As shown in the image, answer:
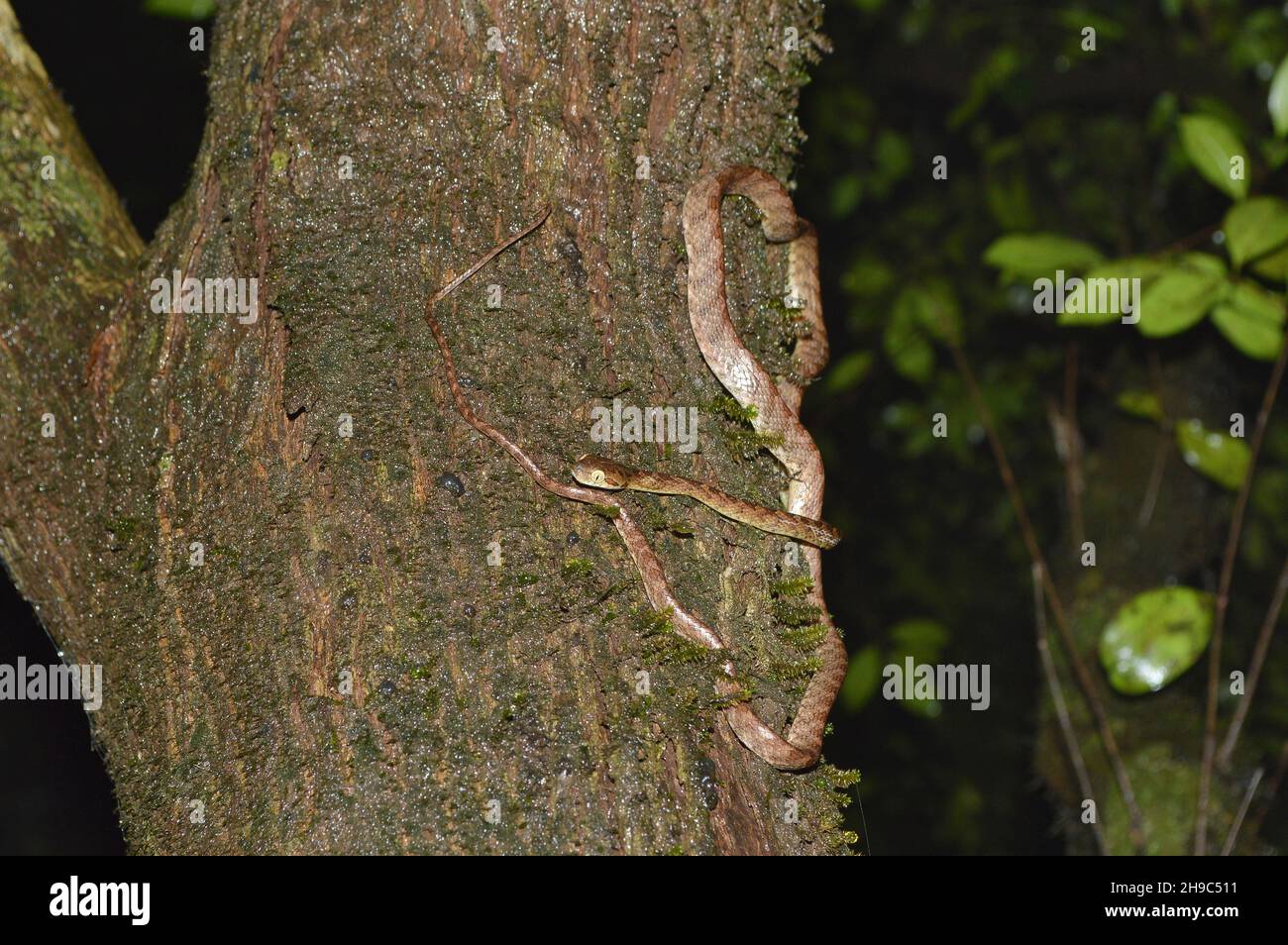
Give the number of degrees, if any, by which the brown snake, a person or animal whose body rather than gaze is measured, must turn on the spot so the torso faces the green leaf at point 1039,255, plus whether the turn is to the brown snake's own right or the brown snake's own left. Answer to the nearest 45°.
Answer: approximately 135° to the brown snake's own right

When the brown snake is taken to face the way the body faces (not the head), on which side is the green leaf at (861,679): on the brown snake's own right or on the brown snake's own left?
on the brown snake's own right

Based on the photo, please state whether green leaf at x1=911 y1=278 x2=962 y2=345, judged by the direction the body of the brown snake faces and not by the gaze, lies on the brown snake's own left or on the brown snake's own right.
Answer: on the brown snake's own right

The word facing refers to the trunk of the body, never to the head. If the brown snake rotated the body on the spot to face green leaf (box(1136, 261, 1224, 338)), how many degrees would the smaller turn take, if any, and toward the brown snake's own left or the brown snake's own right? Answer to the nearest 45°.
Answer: approximately 135° to the brown snake's own right

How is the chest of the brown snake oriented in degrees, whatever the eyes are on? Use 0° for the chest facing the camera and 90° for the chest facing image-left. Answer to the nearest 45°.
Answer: approximately 90°

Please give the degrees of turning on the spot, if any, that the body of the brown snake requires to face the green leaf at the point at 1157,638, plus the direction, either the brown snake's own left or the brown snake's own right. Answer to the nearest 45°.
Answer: approximately 135° to the brown snake's own right

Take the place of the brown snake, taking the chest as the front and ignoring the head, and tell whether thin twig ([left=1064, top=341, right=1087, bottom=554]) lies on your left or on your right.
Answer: on your right

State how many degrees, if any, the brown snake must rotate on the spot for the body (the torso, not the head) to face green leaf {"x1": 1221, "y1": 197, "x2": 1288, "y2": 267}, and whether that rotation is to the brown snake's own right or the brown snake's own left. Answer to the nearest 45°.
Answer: approximately 135° to the brown snake's own right
